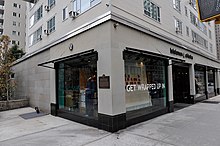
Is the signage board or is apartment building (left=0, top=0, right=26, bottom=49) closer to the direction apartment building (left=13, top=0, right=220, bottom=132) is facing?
the signage board

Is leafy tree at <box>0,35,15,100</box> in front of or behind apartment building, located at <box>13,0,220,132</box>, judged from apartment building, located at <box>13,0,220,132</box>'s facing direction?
behind

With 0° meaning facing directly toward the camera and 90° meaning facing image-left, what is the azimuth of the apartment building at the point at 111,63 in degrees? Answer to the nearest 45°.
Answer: approximately 315°
